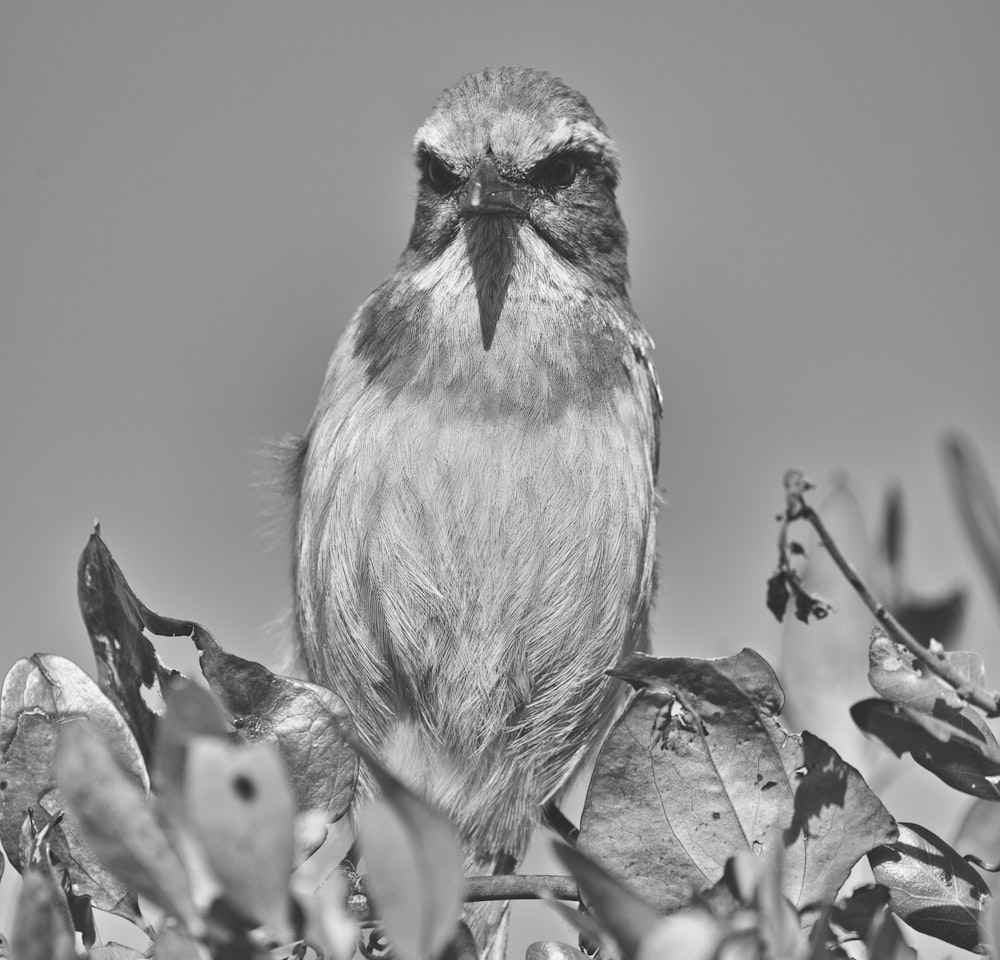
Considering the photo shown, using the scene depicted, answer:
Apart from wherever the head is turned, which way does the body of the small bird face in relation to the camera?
toward the camera

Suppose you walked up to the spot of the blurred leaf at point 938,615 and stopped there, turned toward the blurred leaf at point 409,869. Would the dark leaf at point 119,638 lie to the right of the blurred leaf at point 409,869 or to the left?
right

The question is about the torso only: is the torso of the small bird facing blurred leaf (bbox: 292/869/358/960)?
yes

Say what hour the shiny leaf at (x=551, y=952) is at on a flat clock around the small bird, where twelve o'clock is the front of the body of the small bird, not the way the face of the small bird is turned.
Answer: The shiny leaf is roughly at 12 o'clock from the small bird.

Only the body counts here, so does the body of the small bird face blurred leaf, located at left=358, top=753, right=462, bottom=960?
yes

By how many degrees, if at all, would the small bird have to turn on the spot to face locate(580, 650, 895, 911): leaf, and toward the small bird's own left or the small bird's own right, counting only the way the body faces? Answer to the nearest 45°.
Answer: approximately 90° to the small bird's own left

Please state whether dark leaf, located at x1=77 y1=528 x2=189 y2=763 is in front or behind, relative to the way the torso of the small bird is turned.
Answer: in front

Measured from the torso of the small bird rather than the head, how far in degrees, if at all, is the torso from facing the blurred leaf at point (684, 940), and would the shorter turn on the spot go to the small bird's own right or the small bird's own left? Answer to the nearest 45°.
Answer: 0° — it already faces it
